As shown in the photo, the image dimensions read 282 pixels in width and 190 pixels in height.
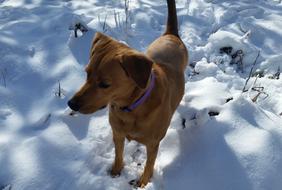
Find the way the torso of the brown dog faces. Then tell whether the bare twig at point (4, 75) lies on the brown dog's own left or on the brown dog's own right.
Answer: on the brown dog's own right

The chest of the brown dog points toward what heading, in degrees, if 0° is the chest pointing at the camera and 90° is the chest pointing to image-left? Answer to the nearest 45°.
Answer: approximately 45°
